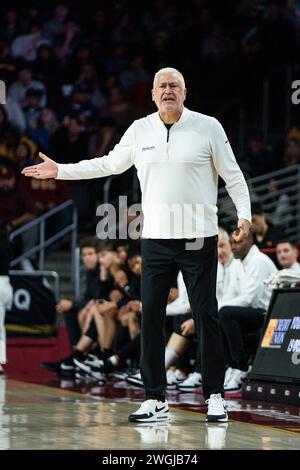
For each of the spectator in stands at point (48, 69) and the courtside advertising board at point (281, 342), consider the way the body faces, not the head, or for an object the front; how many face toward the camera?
2

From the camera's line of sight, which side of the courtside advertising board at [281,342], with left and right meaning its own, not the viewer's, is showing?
front

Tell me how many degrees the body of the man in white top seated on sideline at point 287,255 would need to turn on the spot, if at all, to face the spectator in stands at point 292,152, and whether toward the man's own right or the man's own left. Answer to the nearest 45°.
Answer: approximately 135° to the man's own right

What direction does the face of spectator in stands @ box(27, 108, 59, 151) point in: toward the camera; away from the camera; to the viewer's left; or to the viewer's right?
toward the camera

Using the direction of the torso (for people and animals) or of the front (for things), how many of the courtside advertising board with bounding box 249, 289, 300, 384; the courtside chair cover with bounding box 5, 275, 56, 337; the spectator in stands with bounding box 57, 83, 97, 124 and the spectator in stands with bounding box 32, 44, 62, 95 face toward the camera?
4

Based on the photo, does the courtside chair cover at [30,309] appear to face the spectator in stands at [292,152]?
no

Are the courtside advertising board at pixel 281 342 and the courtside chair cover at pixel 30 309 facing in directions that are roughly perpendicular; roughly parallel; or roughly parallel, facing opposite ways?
roughly parallel

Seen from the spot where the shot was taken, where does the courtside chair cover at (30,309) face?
facing the viewer

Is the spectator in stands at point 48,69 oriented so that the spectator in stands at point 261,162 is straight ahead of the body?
no

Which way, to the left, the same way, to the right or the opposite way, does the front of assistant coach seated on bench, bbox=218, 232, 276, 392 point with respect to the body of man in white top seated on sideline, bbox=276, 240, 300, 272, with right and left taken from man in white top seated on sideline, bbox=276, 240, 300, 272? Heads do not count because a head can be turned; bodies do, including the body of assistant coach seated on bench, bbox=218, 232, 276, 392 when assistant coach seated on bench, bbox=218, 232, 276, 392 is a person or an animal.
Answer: the same way

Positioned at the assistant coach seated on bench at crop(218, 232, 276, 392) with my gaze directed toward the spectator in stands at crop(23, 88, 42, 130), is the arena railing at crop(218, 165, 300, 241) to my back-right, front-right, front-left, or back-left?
front-right

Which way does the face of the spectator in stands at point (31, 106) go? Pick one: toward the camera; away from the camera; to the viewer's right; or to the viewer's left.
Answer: toward the camera

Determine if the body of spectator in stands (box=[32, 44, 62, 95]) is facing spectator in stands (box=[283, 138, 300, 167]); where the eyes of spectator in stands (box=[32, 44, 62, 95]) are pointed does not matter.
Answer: no

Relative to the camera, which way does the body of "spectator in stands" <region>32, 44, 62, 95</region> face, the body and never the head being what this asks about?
toward the camera

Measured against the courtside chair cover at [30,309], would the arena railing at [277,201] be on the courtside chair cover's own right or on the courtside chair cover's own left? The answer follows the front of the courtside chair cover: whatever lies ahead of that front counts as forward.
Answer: on the courtside chair cover's own left
